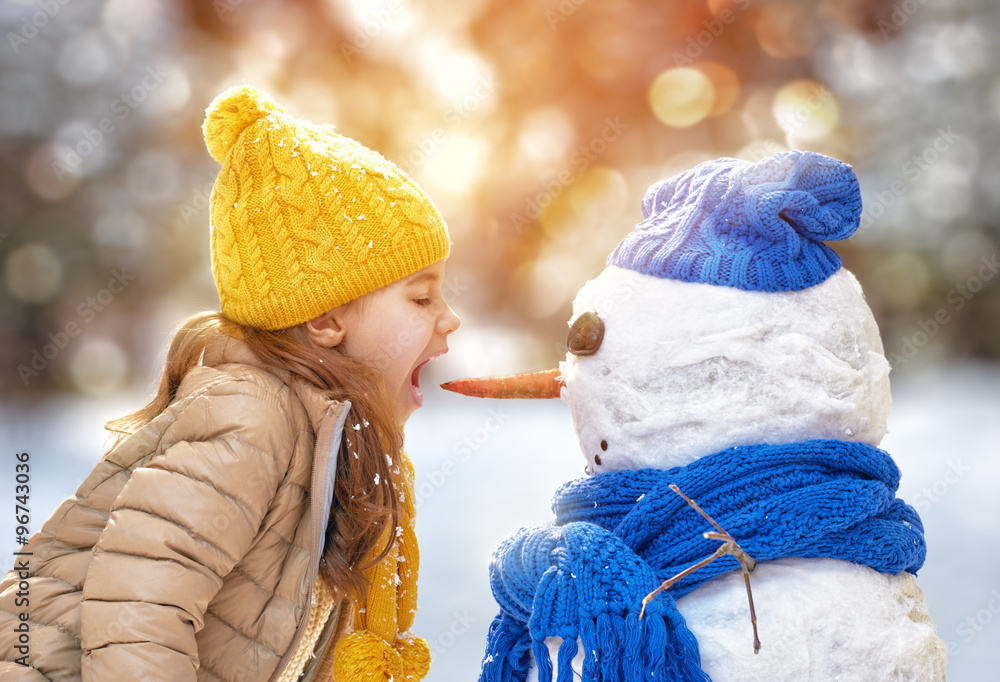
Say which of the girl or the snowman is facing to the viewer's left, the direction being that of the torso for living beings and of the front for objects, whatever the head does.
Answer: the snowman

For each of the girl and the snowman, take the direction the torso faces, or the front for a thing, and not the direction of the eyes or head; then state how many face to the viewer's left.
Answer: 1

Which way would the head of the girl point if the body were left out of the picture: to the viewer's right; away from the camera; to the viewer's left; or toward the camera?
to the viewer's right

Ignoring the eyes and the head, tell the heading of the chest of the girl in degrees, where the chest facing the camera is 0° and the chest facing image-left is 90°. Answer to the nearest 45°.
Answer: approximately 270°

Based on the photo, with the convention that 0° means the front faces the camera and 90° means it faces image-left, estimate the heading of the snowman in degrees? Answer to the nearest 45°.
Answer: approximately 90°
